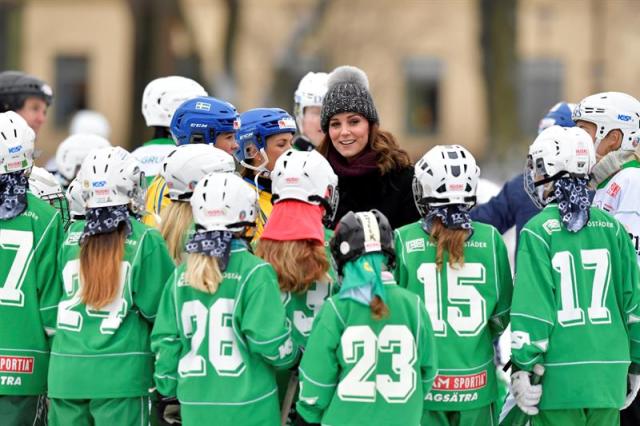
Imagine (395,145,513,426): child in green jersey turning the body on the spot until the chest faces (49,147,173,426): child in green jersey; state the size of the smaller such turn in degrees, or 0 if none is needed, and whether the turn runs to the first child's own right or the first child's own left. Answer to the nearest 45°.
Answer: approximately 90° to the first child's own left

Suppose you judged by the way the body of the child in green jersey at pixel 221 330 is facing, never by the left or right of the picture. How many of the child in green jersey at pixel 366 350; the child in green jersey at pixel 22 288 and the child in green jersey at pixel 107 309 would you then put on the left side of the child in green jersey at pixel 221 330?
2

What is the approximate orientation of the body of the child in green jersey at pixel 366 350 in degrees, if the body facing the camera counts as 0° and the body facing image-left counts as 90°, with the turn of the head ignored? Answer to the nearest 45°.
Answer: approximately 180°

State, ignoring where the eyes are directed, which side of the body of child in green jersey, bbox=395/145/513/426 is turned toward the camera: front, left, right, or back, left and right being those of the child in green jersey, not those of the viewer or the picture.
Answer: back

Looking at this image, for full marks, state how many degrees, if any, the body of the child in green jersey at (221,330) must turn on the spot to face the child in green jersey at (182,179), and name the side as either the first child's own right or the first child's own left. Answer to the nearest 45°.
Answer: approximately 45° to the first child's own left

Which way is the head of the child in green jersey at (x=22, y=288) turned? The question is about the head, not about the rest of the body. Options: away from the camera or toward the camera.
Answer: away from the camera

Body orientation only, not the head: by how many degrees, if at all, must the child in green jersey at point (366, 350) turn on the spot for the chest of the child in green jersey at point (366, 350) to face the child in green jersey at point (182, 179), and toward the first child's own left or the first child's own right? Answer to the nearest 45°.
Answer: approximately 45° to the first child's own left

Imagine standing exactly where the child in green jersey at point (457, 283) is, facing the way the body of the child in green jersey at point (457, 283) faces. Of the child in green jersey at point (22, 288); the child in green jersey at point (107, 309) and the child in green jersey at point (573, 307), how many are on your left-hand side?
2

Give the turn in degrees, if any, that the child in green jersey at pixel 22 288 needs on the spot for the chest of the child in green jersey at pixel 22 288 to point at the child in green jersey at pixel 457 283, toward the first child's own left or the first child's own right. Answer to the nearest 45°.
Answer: approximately 90° to the first child's own right

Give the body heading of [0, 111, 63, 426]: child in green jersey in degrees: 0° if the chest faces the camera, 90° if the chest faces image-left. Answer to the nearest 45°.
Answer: approximately 180°

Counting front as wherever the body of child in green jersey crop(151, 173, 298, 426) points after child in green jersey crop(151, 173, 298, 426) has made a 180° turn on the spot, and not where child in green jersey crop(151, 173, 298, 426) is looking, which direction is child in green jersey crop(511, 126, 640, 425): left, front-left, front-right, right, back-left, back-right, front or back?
back-left

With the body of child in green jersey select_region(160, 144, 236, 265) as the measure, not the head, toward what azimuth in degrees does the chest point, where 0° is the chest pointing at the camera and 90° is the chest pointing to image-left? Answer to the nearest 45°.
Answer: approximately 225°

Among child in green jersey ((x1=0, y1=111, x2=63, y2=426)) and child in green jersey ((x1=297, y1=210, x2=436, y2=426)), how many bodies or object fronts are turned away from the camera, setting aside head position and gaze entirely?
2

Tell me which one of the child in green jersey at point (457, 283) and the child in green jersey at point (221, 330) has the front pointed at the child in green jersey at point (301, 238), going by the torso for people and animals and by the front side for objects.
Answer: the child in green jersey at point (221, 330)

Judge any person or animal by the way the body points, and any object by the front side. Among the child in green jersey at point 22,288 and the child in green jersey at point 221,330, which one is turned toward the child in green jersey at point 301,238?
the child in green jersey at point 221,330

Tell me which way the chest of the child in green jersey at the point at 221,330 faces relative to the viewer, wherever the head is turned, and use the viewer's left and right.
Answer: facing away from the viewer and to the right of the viewer
